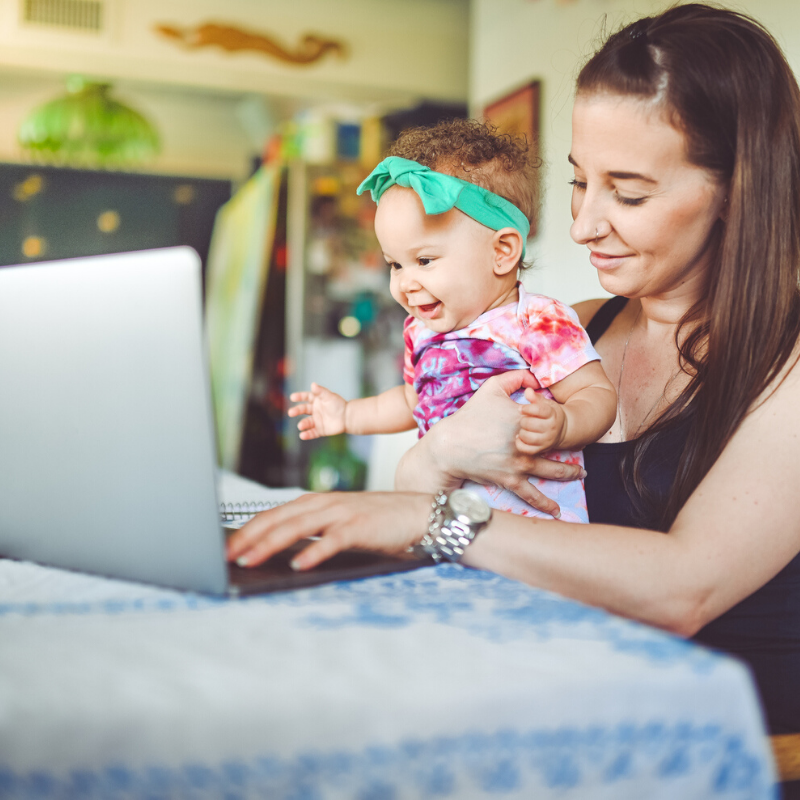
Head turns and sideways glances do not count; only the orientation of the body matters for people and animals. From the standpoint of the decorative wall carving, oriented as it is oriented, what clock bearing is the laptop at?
The laptop is roughly at 12 o'clock from the decorative wall carving.

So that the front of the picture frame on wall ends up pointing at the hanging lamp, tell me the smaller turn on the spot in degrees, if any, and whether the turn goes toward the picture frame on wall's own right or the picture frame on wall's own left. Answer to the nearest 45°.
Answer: approximately 45° to the picture frame on wall's own right

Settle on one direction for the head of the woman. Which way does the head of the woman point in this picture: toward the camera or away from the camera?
toward the camera

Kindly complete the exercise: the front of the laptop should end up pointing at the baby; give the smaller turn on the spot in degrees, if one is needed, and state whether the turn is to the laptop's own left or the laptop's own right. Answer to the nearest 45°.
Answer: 0° — it already faces them

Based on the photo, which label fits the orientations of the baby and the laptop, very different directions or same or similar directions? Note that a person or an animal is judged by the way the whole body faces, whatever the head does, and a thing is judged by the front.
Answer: very different directions

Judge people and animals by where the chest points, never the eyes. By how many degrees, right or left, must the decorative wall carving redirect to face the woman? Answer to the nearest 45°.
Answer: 0° — it already faces them

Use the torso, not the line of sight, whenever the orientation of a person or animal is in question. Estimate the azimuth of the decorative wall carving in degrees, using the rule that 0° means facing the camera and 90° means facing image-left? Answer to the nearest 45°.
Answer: approximately 0°

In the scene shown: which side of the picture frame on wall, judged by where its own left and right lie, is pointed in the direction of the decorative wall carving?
right

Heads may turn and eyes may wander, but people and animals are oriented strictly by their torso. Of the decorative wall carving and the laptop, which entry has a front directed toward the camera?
the decorative wall carving

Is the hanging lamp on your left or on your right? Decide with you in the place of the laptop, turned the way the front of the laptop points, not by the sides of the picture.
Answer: on your left

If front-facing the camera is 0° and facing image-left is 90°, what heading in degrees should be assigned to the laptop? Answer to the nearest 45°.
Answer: approximately 225°

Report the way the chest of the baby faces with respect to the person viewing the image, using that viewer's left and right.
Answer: facing the viewer and to the left of the viewer

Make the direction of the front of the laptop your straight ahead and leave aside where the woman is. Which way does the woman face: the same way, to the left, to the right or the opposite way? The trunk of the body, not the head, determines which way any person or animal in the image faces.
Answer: the opposite way

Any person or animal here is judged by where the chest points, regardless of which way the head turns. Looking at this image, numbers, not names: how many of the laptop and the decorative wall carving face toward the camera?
1

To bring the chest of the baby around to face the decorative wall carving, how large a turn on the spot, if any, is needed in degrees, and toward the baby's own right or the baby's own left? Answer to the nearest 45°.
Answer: approximately 135° to the baby's own right

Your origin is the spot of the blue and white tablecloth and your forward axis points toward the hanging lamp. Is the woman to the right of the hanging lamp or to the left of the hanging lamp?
right
